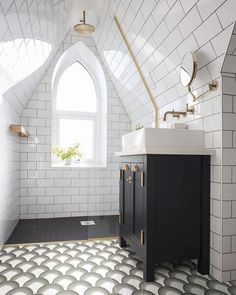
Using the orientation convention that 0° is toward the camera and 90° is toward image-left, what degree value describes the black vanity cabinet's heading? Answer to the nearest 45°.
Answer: approximately 90°

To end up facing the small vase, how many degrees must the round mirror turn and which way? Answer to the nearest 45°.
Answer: approximately 90° to its right

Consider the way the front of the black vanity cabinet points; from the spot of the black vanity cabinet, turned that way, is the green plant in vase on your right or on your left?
on your right

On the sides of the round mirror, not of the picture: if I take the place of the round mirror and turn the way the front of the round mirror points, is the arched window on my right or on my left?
on my right
